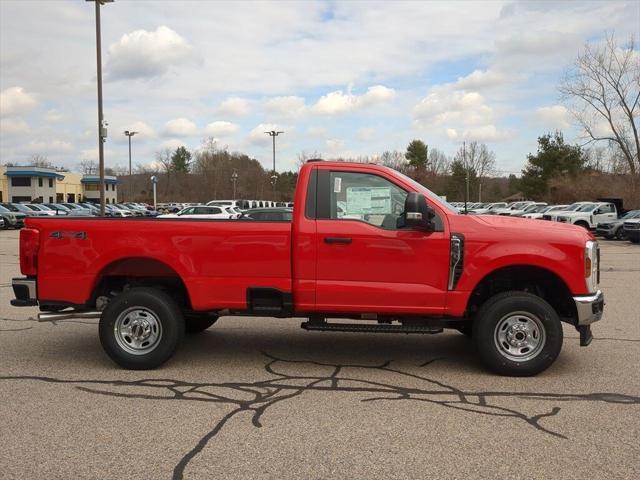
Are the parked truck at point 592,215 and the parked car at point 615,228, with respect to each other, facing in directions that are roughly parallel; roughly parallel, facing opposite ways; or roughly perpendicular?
roughly parallel

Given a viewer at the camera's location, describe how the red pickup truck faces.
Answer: facing to the right of the viewer

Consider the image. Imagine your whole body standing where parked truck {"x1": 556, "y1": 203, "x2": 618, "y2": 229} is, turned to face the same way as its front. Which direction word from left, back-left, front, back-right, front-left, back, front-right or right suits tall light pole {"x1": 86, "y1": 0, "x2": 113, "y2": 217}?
front

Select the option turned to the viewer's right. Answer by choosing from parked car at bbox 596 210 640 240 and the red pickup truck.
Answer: the red pickup truck

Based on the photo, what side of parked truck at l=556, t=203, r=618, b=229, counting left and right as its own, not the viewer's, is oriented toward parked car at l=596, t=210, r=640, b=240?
left

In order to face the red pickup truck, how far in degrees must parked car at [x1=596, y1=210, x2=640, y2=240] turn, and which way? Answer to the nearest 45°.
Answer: approximately 45° to its left

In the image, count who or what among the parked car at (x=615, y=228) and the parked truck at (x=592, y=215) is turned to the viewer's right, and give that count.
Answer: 0

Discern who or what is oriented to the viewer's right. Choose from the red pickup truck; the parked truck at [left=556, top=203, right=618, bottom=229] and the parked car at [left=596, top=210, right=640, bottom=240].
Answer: the red pickup truck

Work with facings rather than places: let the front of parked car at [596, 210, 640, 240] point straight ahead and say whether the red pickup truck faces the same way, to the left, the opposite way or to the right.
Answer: the opposite way

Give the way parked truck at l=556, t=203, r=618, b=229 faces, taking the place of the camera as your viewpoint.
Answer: facing the viewer and to the left of the viewer

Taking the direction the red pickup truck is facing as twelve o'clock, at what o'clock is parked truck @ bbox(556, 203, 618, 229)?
The parked truck is roughly at 10 o'clock from the red pickup truck.

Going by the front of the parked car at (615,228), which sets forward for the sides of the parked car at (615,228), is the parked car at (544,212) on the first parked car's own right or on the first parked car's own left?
on the first parked car's own right

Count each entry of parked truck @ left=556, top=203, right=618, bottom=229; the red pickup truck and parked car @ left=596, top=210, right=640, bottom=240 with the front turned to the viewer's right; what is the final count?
1
